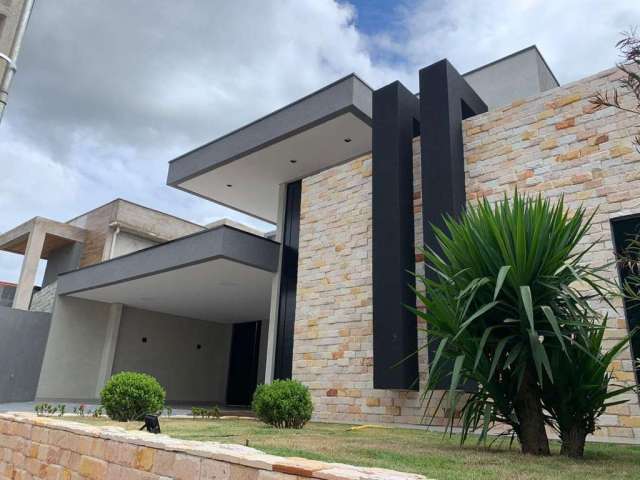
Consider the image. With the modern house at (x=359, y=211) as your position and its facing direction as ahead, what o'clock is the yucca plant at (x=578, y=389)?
The yucca plant is roughly at 10 o'clock from the modern house.

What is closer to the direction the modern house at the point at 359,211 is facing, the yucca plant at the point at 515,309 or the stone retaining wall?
the stone retaining wall

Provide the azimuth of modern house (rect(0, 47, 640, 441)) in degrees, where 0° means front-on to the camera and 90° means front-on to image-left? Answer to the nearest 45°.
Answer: approximately 45°

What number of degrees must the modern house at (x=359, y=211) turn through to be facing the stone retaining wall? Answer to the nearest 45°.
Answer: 0° — it already faces it

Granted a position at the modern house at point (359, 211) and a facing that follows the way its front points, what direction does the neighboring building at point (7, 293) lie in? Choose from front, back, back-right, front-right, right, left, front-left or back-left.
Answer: right

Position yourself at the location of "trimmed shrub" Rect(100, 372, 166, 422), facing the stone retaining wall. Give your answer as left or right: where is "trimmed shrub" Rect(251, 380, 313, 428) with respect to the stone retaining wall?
left
